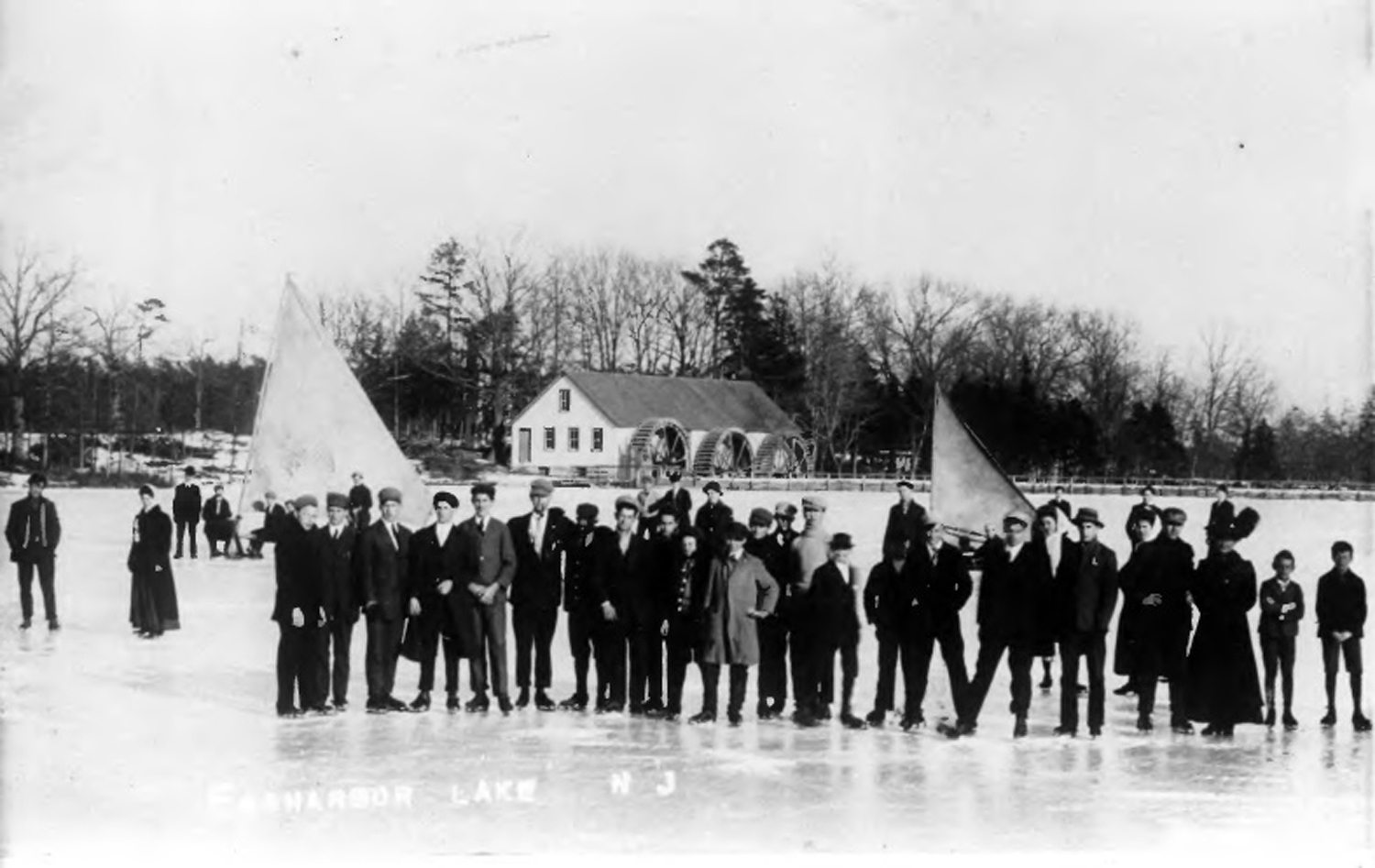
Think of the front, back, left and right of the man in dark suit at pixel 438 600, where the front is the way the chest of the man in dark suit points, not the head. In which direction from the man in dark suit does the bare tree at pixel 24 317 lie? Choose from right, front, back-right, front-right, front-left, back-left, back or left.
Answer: back-right

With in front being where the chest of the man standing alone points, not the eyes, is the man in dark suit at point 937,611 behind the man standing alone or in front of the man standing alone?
in front

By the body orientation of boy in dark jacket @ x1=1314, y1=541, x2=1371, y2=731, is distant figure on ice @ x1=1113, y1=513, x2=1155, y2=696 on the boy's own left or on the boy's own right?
on the boy's own right

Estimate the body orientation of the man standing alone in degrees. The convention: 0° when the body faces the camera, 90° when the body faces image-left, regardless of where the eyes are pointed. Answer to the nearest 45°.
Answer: approximately 0°
